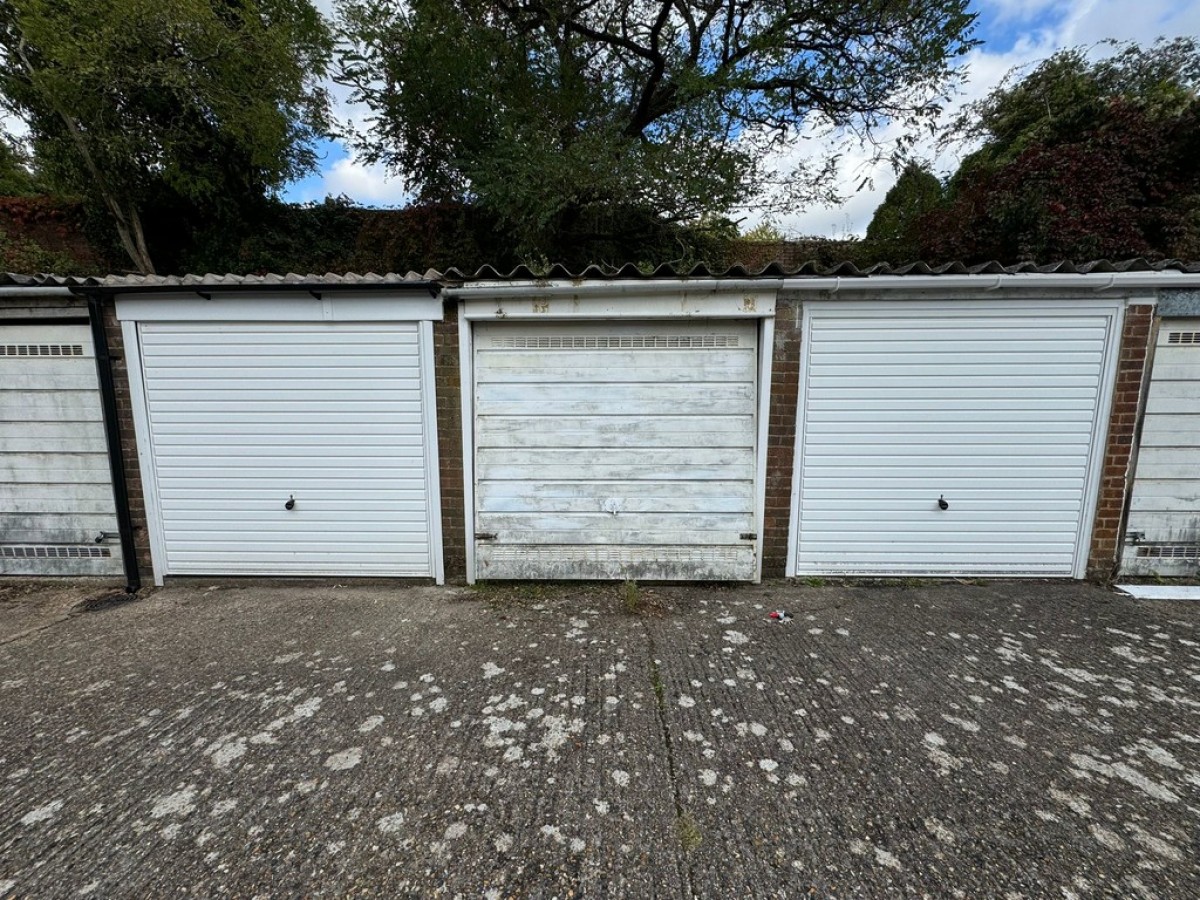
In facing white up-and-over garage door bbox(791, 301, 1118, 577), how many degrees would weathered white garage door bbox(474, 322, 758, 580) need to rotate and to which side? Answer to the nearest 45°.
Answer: approximately 90° to its left

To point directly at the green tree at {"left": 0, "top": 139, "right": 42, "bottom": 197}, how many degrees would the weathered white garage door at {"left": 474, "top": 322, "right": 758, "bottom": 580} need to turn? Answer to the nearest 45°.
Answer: approximately 135° to its right

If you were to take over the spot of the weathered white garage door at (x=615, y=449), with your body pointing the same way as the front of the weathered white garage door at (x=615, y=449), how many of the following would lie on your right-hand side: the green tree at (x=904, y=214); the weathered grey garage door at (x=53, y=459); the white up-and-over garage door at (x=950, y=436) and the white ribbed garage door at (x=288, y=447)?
2

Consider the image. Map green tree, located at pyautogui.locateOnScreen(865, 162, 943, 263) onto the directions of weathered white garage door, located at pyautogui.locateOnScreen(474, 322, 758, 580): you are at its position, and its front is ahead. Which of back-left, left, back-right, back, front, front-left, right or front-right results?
back-left

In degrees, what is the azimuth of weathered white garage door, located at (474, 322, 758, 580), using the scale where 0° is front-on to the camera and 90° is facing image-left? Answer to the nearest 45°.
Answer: approximately 0°

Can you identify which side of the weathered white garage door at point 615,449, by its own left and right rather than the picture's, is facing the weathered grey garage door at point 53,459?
right
